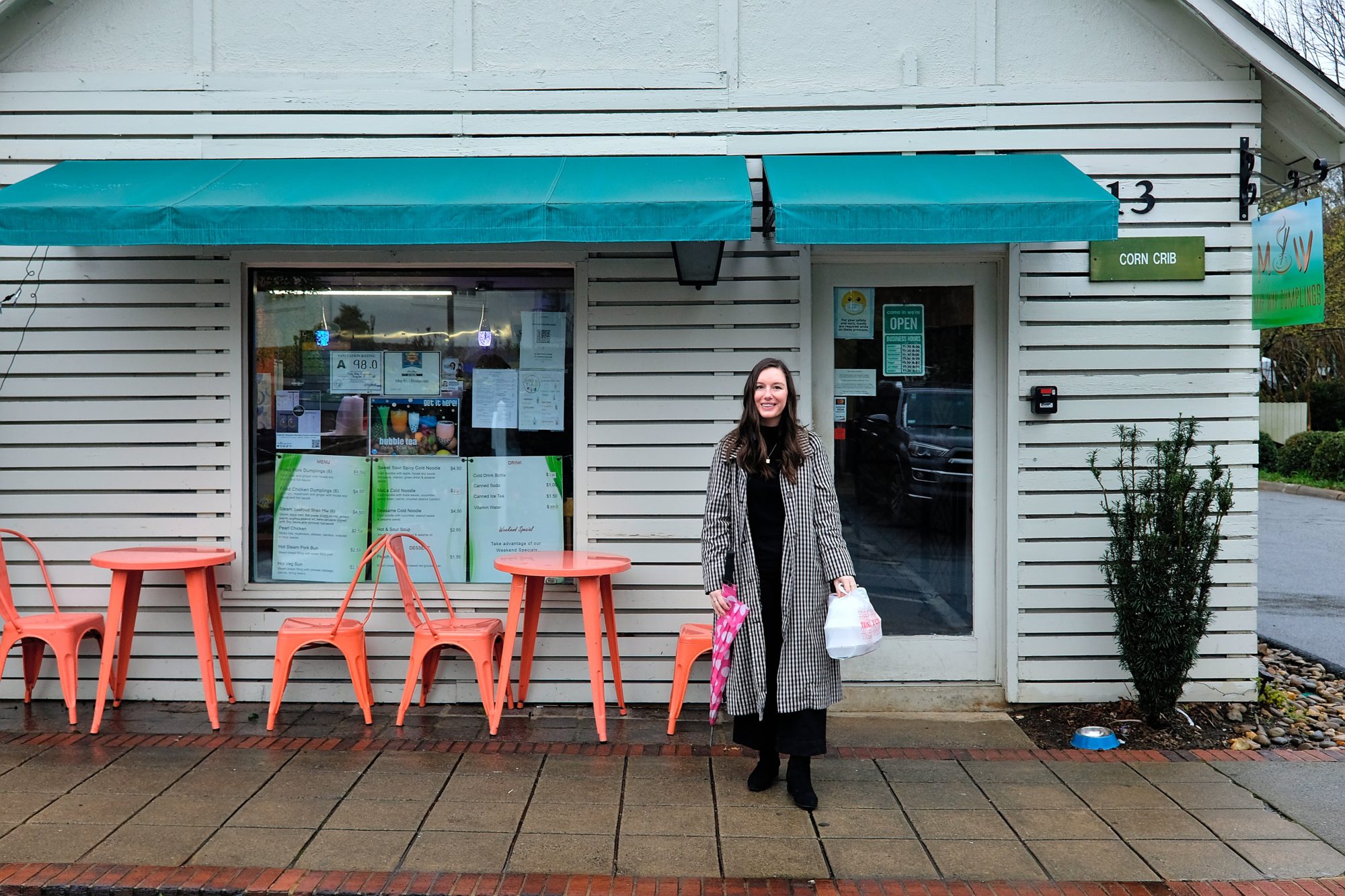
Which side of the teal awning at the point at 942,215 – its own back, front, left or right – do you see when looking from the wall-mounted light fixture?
right

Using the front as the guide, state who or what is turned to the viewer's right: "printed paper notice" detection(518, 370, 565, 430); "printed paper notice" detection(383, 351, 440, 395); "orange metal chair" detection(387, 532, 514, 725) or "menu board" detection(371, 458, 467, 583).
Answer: the orange metal chair

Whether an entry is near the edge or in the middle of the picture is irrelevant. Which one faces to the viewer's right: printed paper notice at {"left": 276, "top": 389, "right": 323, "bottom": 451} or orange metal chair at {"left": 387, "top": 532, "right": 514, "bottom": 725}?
the orange metal chair

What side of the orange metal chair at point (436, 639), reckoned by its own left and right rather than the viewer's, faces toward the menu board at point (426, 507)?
left

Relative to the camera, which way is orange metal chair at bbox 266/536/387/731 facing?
to the viewer's left

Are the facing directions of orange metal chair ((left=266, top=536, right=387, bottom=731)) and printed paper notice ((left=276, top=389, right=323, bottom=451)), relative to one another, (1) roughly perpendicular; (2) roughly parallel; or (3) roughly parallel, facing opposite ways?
roughly perpendicular

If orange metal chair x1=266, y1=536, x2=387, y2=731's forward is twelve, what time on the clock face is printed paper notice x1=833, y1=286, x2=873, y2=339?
The printed paper notice is roughly at 6 o'clock from the orange metal chair.

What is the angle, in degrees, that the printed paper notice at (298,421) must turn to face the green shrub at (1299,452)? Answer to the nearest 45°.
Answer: approximately 135° to its left

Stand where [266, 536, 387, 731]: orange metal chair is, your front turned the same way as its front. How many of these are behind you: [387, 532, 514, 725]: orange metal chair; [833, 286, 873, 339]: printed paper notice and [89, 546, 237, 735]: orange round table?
2
